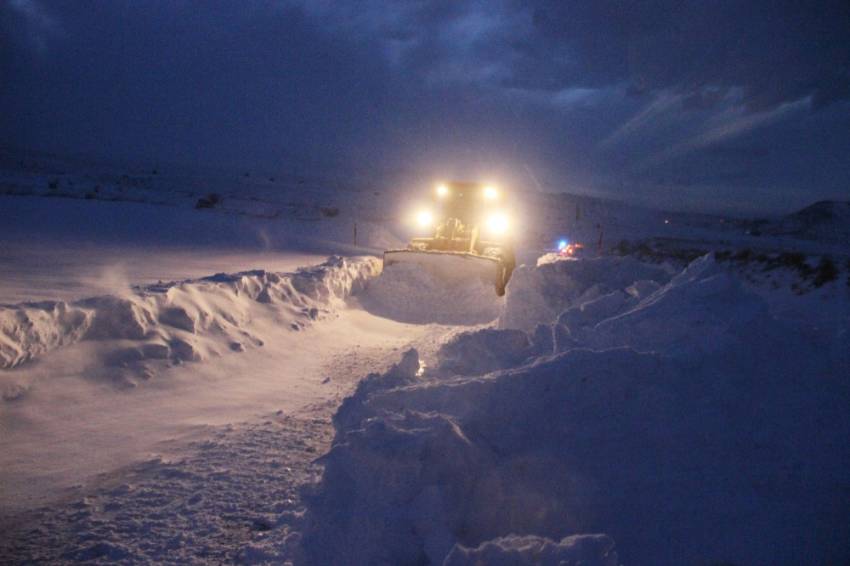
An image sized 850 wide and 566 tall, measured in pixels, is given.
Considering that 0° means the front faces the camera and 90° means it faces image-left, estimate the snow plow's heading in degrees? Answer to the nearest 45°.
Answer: approximately 0°

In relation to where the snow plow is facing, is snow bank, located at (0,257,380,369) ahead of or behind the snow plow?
ahead

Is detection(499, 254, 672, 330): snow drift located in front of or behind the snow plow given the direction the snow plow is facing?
in front

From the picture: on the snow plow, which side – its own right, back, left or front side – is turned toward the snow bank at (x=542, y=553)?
front

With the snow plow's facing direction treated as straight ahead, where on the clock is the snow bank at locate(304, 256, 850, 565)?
The snow bank is roughly at 12 o'clock from the snow plow.

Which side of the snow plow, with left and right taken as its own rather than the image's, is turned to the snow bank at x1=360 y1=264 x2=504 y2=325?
front
